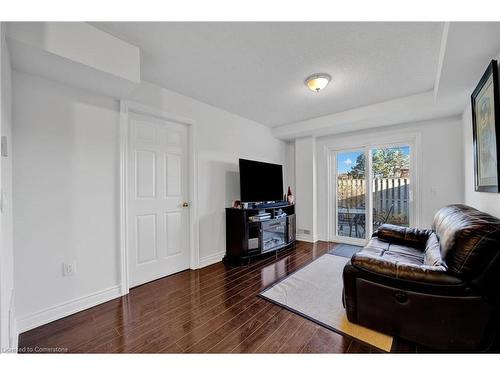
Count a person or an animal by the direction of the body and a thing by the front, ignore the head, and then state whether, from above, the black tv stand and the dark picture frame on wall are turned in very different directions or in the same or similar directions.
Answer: very different directions

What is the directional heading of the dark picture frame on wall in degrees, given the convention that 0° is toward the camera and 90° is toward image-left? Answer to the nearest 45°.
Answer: approximately 90°

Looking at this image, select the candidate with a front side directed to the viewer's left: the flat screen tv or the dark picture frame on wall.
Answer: the dark picture frame on wall

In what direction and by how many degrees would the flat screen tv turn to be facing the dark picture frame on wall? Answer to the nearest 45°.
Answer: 0° — it already faces it

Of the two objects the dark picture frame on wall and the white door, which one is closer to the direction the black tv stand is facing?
the dark picture frame on wall

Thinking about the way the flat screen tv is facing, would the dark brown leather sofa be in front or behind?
in front

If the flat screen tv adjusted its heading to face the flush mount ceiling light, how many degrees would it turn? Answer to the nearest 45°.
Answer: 0° — it already faces it

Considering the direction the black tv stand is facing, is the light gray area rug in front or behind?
in front

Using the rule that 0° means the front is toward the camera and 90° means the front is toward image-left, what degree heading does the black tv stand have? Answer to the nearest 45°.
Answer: approximately 315°
